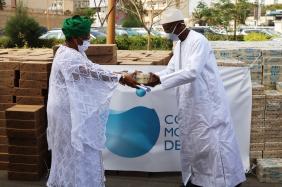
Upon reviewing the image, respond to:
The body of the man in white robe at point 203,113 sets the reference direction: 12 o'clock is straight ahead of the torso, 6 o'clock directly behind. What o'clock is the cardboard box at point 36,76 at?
The cardboard box is roughly at 1 o'clock from the man in white robe.

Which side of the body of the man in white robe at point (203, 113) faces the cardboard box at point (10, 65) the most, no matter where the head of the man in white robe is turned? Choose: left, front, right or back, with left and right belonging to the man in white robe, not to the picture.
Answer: front

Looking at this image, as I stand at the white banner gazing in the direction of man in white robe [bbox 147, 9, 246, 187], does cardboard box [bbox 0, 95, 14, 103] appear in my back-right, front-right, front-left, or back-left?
back-right

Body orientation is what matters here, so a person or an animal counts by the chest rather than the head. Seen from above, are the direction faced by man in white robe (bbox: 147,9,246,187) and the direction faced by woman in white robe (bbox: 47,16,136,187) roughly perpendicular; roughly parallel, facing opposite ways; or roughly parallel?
roughly parallel, facing opposite ways

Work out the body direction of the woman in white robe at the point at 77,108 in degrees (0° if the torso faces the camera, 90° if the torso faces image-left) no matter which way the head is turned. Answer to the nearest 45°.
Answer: approximately 270°

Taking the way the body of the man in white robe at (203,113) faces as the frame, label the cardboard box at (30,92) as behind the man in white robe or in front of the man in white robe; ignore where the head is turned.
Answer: in front

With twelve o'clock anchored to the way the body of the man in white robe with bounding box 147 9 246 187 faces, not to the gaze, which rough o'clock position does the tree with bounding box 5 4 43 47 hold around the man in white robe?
The tree is roughly at 2 o'clock from the man in white robe.

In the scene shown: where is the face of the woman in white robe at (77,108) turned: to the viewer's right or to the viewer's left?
to the viewer's right

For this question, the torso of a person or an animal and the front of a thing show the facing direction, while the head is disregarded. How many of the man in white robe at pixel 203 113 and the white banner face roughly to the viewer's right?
0

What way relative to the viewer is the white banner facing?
toward the camera

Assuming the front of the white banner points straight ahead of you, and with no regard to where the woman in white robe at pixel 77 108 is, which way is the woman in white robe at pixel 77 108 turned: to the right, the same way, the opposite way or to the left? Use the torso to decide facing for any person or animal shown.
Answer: to the left

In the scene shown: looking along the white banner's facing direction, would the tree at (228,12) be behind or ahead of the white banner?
behind

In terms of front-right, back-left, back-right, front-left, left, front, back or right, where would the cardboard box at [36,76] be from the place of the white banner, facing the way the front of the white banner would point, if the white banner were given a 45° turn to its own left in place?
back-right

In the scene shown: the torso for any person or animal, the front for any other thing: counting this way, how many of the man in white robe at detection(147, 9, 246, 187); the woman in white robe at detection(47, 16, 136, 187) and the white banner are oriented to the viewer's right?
1

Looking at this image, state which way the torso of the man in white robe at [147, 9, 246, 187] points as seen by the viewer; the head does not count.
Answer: to the viewer's left

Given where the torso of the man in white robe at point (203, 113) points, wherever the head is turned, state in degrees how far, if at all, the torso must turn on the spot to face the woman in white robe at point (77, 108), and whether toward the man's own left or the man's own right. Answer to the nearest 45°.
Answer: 0° — they already face them

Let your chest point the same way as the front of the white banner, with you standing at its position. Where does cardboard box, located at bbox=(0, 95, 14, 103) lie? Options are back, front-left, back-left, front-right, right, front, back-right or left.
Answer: right
